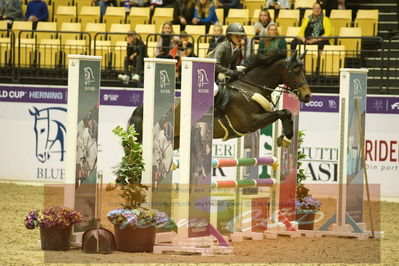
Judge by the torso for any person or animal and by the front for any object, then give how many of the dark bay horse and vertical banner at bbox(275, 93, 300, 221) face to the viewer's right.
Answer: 1

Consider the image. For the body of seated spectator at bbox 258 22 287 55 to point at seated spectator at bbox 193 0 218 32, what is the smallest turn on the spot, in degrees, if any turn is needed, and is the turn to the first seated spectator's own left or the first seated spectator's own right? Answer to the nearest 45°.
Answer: approximately 135° to the first seated spectator's own right

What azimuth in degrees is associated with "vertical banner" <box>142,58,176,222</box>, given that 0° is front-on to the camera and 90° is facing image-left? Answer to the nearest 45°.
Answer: approximately 0°

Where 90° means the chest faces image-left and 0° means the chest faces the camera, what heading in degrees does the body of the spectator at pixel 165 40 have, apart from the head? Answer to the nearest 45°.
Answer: approximately 0°

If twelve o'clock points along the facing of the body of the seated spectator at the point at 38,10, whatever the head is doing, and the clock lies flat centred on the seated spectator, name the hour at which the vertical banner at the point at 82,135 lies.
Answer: The vertical banner is roughly at 12 o'clock from the seated spectator.

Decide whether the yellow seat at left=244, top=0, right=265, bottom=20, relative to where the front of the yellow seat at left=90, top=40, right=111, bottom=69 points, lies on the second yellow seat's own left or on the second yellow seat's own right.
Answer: on the second yellow seat's own left

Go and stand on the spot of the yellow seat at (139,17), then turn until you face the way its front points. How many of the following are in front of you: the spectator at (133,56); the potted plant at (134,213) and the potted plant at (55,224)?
3

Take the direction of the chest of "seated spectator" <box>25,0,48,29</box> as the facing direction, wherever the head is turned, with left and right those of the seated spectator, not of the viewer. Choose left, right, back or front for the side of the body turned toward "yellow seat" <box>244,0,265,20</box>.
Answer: left

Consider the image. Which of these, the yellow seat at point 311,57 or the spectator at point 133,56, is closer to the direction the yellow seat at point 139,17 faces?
the spectator

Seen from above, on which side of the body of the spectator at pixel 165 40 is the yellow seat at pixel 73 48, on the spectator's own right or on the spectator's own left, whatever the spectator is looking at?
on the spectator's own right
